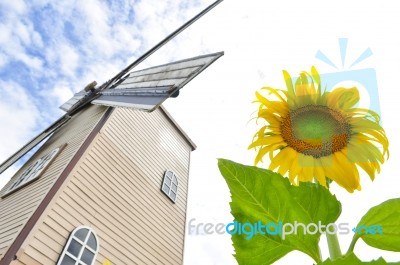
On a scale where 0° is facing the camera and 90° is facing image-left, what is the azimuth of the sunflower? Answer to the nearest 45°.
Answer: approximately 0°

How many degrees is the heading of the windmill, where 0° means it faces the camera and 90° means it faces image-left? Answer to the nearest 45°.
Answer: approximately 45°

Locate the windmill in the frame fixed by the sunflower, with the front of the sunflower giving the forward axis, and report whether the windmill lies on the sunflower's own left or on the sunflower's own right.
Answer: on the sunflower's own right

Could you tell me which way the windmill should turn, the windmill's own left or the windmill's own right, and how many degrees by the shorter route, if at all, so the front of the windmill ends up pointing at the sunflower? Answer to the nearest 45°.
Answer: approximately 45° to the windmill's own left
